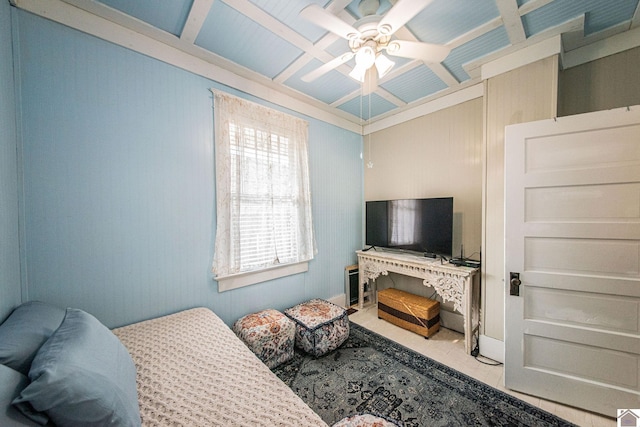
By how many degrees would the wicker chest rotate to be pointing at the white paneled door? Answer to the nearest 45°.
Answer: approximately 90° to its left

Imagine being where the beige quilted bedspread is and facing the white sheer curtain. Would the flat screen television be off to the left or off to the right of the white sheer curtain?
right

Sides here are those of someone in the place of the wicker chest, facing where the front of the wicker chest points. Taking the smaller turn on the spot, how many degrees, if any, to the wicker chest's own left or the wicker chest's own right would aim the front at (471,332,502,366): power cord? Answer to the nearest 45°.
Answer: approximately 90° to the wicker chest's own left

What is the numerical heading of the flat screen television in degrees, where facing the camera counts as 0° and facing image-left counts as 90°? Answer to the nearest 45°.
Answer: approximately 45°

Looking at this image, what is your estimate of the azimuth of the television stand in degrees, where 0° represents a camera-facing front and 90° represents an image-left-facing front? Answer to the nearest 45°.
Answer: approximately 45°
